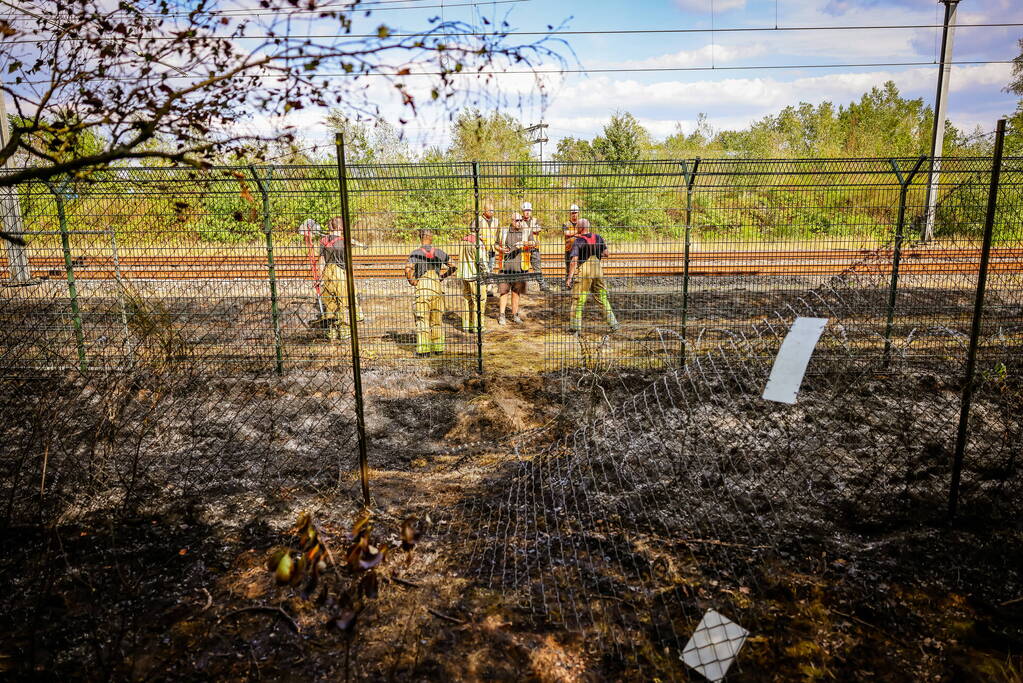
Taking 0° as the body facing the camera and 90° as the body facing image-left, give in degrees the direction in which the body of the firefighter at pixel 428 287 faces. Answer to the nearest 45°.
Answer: approximately 180°

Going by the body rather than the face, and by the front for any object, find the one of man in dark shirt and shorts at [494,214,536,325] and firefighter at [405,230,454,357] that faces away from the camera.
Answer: firefighter at [405,230,454,357]

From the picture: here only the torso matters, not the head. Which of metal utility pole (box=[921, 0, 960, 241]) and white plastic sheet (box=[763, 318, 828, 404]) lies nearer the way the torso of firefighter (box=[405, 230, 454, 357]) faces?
the metal utility pole

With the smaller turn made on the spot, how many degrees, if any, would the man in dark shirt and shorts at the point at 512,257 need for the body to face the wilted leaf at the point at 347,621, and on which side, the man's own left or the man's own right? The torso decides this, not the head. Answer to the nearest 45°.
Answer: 0° — they already face it

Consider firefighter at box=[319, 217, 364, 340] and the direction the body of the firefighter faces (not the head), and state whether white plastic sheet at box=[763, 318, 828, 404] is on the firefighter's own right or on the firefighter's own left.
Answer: on the firefighter's own right

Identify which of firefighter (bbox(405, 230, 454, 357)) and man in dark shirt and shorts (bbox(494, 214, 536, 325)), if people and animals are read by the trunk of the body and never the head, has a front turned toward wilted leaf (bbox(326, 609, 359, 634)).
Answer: man in dark shirt and shorts (bbox(494, 214, 536, 325))

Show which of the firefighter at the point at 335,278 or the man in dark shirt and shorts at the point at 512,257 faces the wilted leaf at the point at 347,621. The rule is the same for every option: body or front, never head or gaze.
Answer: the man in dark shirt and shorts at the point at 512,257

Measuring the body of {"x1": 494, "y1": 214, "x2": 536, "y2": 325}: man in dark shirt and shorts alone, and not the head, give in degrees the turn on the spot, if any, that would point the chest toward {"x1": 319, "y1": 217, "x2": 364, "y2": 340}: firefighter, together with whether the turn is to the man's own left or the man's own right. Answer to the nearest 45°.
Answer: approximately 45° to the man's own right

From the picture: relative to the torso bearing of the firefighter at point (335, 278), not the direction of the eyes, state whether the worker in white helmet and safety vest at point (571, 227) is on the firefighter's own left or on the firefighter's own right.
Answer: on the firefighter's own right

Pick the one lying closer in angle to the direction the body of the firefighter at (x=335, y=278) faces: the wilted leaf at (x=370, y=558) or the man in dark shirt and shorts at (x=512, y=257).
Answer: the man in dark shirt and shorts

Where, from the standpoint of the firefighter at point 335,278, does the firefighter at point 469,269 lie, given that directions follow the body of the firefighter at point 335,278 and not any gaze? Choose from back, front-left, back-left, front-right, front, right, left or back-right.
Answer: front-right

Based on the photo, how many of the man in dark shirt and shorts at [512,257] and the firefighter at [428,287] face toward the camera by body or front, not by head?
1

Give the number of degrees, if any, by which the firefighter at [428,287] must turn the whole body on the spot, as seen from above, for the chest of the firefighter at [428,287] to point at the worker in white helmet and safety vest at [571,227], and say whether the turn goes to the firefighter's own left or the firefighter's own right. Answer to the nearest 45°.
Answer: approximately 90° to the firefighter's own right

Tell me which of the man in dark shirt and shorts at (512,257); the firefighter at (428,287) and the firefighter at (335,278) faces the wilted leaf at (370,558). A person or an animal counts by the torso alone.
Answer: the man in dark shirt and shorts at (512,257)

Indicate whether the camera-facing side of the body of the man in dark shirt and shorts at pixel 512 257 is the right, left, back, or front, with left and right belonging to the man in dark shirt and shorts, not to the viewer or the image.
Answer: front

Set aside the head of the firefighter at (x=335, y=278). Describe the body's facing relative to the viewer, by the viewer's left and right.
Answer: facing away from the viewer and to the right of the viewer

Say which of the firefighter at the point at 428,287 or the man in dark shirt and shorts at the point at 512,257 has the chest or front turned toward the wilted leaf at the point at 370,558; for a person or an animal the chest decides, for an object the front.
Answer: the man in dark shirt and shorts at the point at 512,257

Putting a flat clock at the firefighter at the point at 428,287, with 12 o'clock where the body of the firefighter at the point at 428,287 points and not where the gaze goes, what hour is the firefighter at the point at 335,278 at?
the firefighter at the point at 335,278 is roughly at 10 o'clock from the firefighter at the point at 428,287.

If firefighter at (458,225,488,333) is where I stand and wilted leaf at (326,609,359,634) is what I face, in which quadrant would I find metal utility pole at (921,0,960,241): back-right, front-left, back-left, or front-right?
back-left

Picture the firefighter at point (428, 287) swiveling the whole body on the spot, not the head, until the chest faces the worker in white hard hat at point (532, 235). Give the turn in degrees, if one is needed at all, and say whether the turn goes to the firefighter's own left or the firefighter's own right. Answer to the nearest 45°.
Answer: approximately 45° to the firefighter's own right
